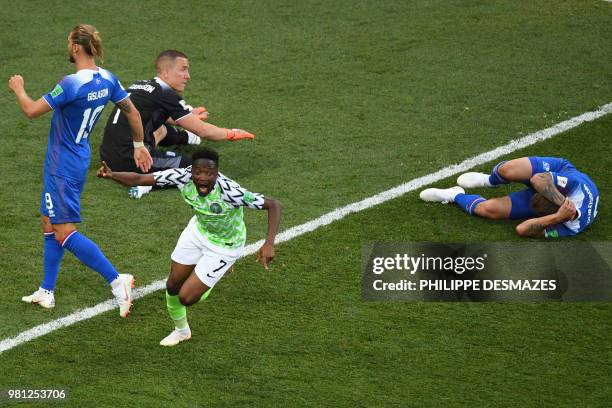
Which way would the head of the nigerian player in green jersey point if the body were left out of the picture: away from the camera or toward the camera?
toward the camera

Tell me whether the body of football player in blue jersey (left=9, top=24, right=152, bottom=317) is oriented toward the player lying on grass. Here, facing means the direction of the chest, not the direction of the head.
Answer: no

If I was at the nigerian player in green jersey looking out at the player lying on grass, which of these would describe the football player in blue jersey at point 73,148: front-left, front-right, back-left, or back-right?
back-left

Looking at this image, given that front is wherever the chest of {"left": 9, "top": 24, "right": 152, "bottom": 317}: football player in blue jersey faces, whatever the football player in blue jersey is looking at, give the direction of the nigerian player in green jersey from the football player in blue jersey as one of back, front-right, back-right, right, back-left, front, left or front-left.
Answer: back

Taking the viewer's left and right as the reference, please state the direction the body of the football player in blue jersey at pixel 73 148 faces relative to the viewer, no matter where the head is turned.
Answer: facing away from the viewer and to the left of the viewer

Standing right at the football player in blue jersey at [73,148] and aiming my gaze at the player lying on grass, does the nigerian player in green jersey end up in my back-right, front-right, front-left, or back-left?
front-right
